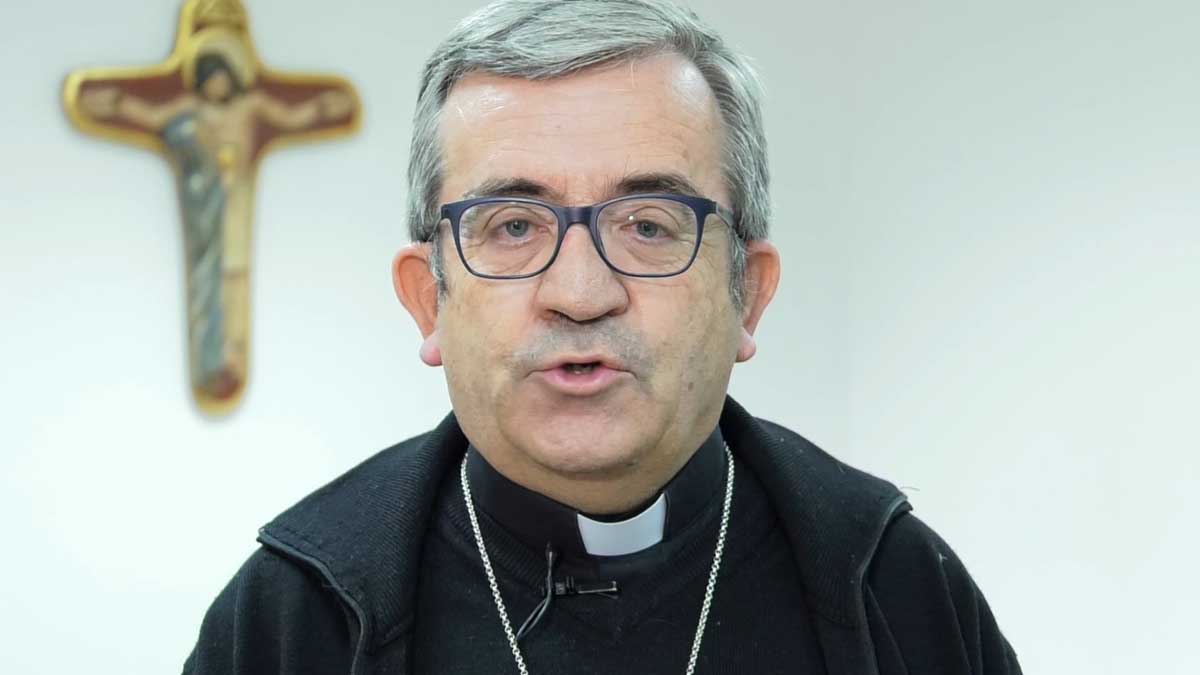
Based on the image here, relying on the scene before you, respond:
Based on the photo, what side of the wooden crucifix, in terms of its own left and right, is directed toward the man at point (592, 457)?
front

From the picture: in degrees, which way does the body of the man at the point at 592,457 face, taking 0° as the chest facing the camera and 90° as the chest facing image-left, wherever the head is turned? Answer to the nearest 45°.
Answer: approximately 0°

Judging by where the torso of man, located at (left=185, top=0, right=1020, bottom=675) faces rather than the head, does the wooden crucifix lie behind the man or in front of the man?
behind

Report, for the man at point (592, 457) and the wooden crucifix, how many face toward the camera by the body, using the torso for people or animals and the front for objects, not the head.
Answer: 2
